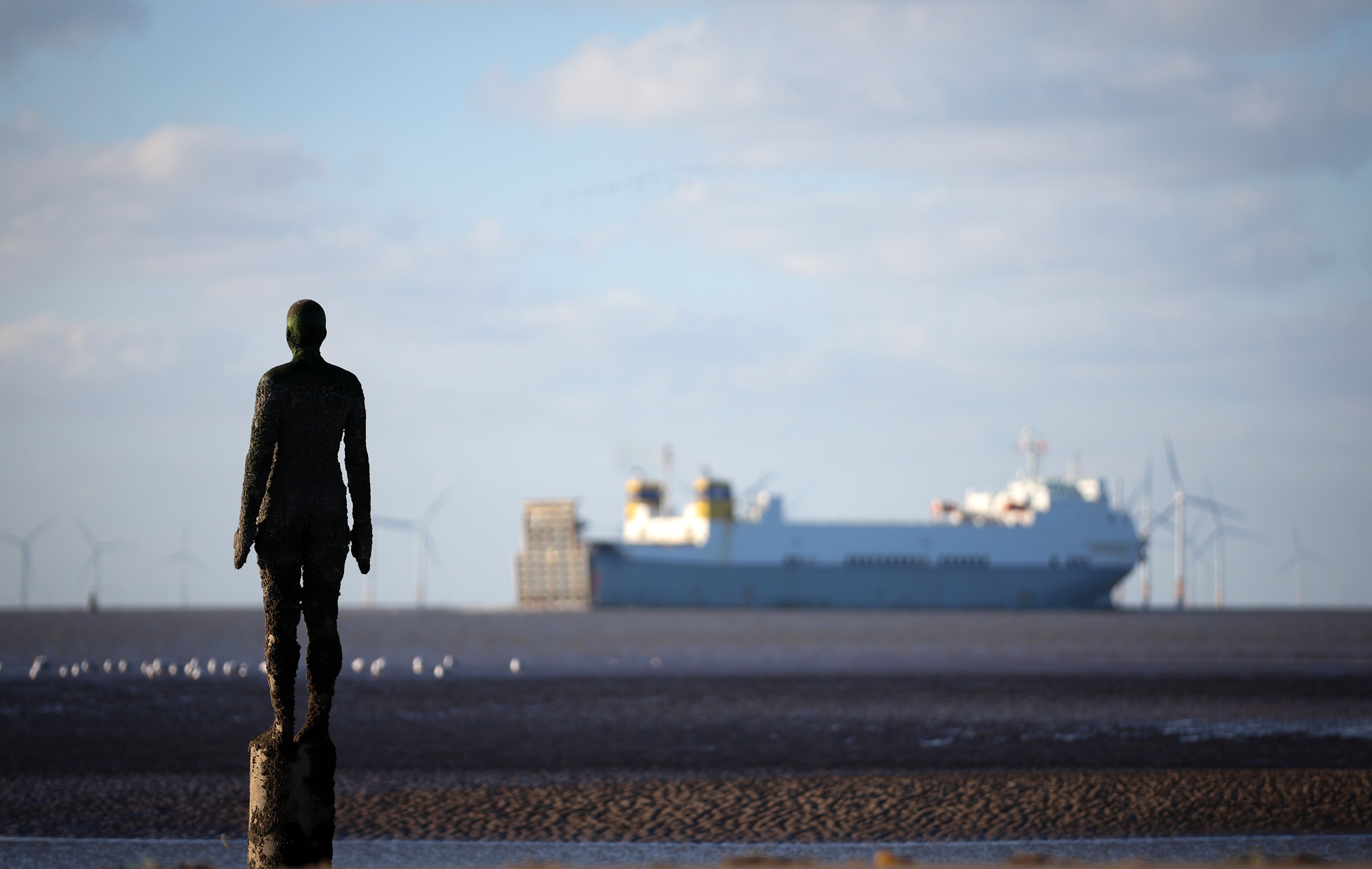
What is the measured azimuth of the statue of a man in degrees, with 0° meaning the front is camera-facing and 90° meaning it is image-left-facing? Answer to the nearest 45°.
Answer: approximately 180°
